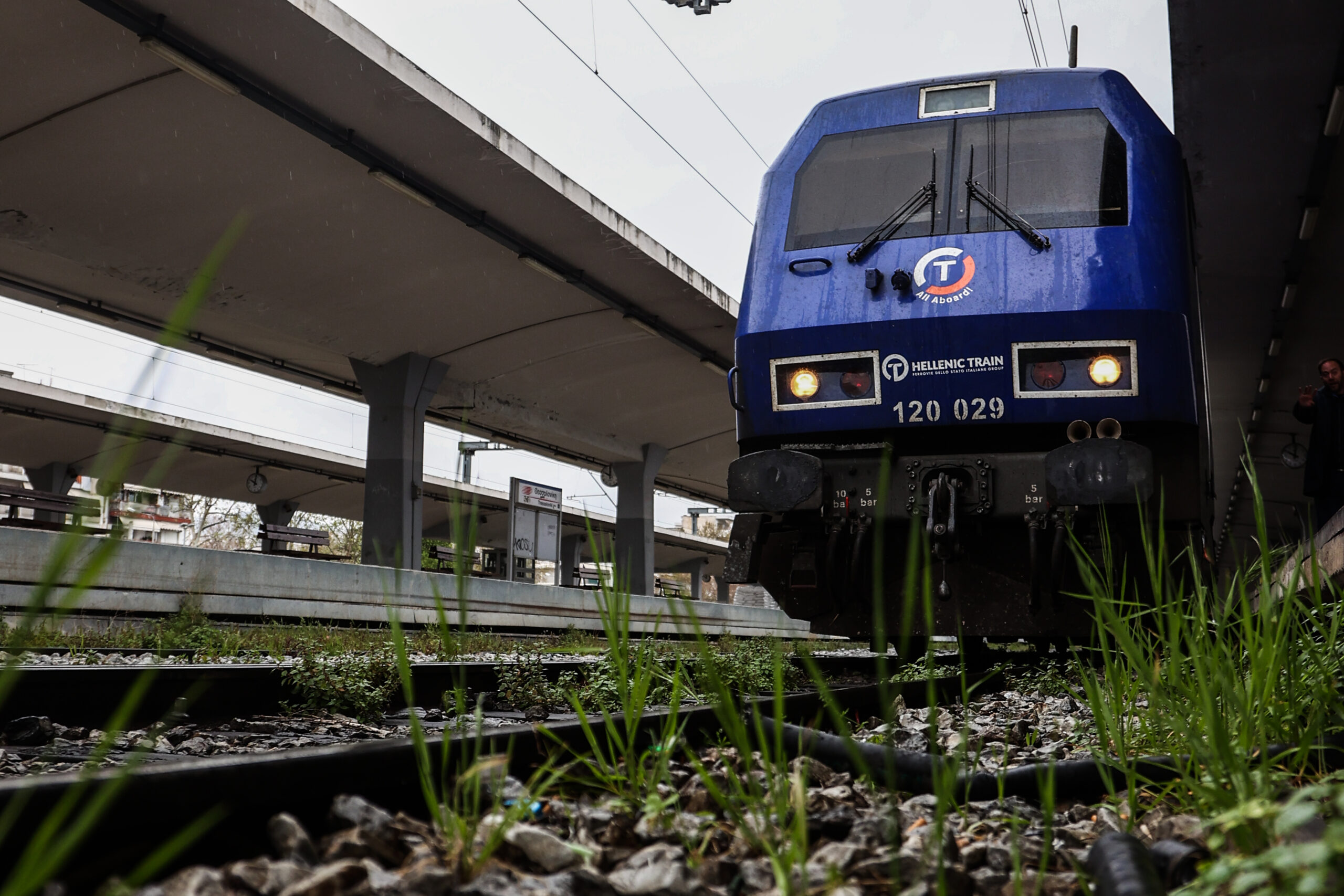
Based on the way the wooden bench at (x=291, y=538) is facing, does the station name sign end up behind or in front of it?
in front

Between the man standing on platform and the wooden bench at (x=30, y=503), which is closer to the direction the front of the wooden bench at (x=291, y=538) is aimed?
the man standing on platform

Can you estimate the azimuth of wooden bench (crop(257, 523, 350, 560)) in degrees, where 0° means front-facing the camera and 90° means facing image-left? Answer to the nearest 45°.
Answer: approximately 315°

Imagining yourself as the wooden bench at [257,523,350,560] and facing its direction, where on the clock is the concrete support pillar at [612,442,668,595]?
The concrete support pillar is roughly at 10 o'clock from the wooden bench.

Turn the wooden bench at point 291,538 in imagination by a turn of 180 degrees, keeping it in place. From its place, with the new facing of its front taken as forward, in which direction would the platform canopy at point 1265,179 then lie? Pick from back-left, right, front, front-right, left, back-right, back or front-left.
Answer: back

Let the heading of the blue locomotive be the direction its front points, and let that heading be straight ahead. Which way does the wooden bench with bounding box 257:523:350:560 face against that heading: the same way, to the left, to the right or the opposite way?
to the left

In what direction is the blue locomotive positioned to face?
toward the camera

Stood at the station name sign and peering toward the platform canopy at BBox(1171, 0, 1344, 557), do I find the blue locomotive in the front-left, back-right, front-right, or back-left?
front-right

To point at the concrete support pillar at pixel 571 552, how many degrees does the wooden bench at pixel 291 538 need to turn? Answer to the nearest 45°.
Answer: approximately 90° to its left

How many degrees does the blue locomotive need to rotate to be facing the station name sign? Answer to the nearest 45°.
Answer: approximately 135° to its right

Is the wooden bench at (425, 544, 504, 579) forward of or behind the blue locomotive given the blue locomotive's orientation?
behind

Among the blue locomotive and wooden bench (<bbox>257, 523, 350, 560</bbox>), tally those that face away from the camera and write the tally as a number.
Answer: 0
